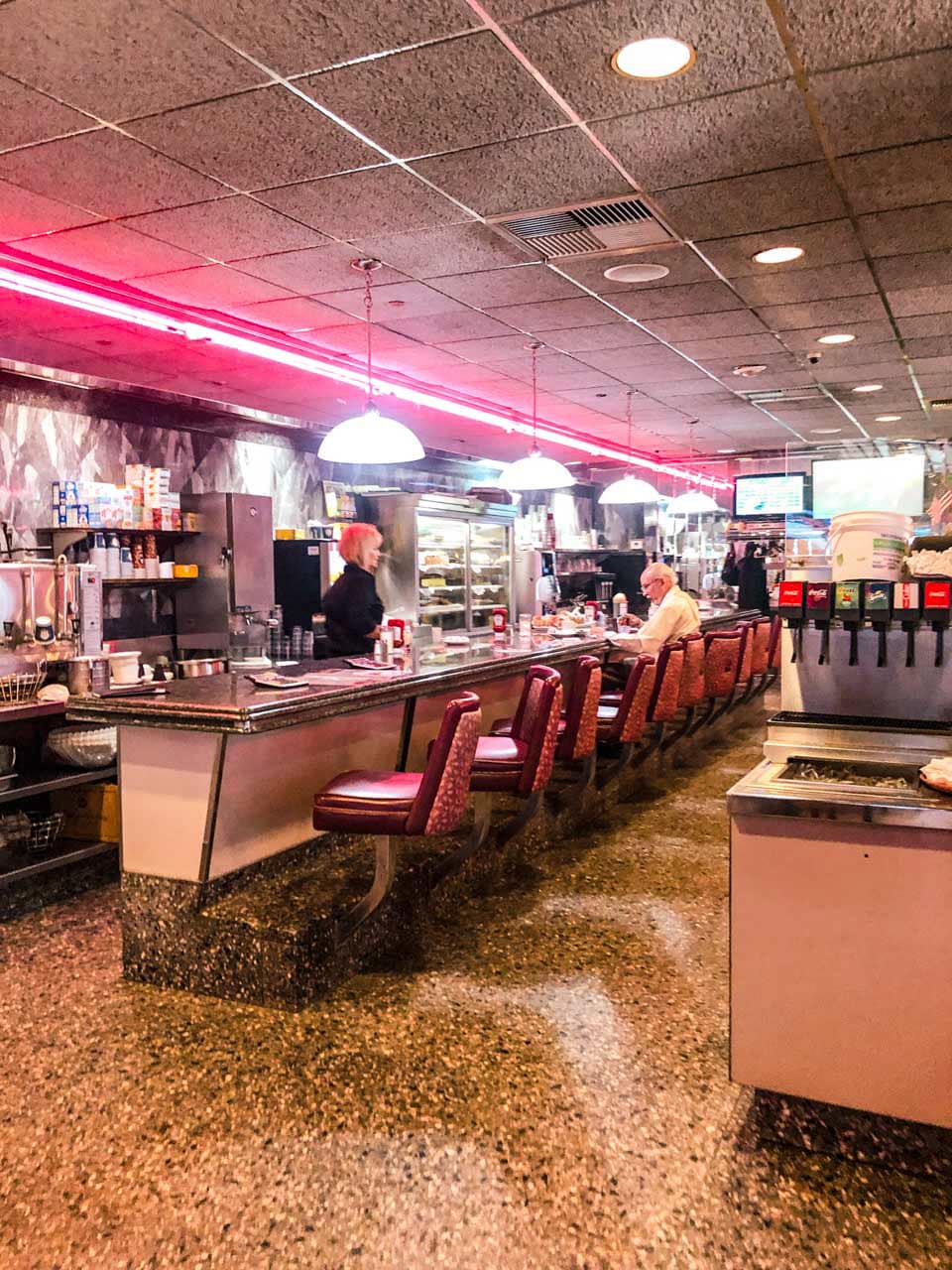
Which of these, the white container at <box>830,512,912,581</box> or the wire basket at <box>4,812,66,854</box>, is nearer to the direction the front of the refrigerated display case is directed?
the white container

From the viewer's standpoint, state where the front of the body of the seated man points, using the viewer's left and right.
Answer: facing to the left of the viewer

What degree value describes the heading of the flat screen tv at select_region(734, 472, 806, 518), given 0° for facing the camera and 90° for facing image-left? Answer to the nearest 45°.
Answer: approximately 0°

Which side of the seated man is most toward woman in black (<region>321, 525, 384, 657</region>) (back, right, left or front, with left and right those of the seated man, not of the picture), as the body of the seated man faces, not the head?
front

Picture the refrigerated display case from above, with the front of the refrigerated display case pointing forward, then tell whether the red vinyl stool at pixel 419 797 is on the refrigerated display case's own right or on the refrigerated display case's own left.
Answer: on the refrigerated display case's own right

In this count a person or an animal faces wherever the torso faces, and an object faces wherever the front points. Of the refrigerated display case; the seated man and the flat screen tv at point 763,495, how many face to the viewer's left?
1

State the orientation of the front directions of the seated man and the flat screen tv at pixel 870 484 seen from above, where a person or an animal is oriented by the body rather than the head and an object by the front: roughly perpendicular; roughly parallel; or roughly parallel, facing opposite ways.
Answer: roughly perpendicular

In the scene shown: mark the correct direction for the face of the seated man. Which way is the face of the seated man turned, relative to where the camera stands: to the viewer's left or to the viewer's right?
to the viewer's left

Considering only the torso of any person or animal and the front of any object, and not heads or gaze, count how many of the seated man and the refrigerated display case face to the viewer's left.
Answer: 1

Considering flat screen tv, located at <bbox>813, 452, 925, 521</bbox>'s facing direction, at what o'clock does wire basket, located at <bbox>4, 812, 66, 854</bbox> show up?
The wire basket is roughly at 2 o'clock from the flat screen tv.

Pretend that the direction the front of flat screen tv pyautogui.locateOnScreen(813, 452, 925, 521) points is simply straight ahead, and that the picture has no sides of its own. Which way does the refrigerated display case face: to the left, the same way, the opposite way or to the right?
to the left

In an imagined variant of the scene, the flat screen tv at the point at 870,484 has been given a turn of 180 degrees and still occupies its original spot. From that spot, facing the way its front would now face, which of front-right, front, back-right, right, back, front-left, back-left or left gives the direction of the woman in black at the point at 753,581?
front
